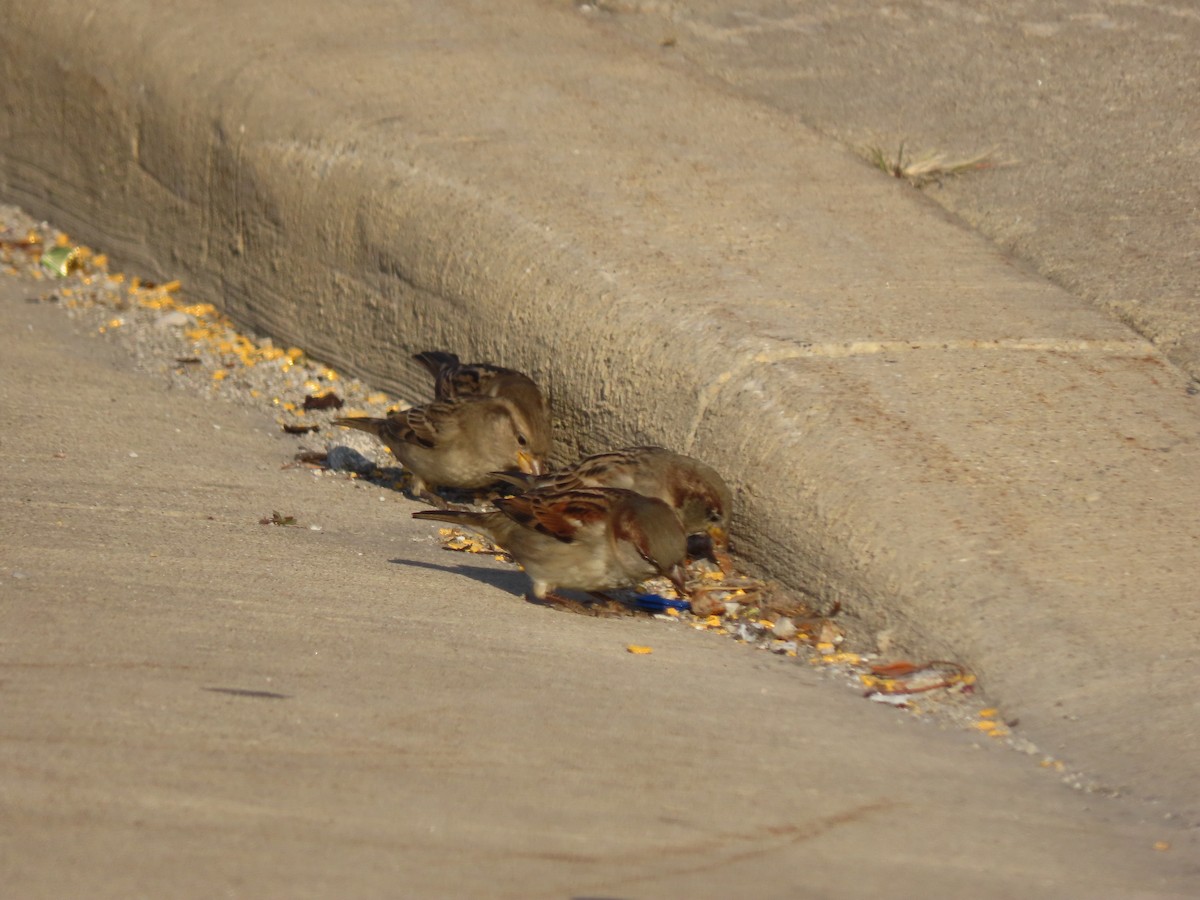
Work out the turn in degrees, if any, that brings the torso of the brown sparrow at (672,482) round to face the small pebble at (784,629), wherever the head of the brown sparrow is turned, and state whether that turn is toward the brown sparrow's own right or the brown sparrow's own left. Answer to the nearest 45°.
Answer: approximately 45° to the brown sparrow's own right

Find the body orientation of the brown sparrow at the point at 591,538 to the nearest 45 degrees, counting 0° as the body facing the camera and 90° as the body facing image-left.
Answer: approximately 270°

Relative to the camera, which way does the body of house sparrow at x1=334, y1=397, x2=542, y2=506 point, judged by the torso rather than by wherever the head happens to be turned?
to the viewer's right

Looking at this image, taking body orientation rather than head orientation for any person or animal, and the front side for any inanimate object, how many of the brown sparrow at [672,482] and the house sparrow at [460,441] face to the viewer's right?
2

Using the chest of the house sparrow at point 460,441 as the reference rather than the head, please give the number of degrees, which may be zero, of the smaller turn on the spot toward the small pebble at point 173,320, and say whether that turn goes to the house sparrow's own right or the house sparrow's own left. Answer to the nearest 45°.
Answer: approximately 135° to the house sparrow's own left

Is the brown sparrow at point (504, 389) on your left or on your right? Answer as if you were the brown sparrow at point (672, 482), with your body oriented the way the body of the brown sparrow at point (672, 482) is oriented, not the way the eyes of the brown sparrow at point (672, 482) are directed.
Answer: on your left

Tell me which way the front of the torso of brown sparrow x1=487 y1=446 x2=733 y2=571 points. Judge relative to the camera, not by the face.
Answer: to the viewer's right

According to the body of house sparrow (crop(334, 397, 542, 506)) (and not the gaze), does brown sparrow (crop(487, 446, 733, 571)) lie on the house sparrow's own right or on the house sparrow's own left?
on the house sparrow's own right

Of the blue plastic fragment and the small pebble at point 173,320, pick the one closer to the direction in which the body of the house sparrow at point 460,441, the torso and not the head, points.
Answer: the blue plastic fragment

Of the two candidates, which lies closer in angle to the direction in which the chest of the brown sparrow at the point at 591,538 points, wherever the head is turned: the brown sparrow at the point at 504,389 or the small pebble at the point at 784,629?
the small pebble

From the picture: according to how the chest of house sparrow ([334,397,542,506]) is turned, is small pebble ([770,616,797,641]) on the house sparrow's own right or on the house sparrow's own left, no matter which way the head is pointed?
on the house sparrow's own right
